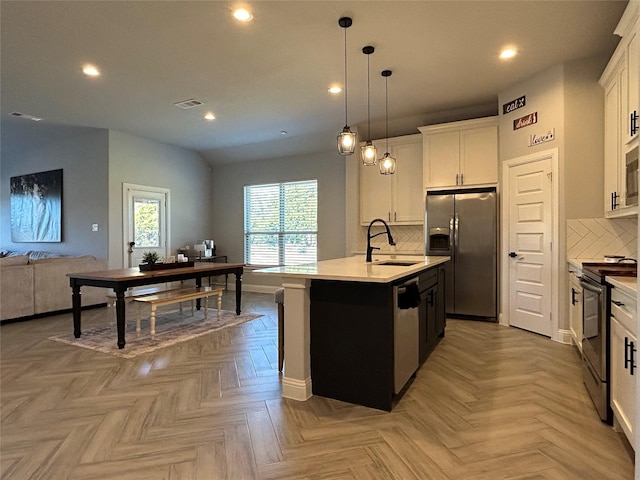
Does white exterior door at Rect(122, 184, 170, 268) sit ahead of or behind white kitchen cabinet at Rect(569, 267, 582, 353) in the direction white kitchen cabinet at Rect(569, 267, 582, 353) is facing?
ahead

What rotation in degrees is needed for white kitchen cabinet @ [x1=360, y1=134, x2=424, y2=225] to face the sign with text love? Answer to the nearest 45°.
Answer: approximately 45° to its left

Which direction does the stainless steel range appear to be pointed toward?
to the viewer's left

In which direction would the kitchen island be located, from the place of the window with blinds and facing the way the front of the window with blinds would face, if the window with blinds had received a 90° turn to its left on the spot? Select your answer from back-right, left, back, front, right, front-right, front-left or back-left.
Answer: front-right

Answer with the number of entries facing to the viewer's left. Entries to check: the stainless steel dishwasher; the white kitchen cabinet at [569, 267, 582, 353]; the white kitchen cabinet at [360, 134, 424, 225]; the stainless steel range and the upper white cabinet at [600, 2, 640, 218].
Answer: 3

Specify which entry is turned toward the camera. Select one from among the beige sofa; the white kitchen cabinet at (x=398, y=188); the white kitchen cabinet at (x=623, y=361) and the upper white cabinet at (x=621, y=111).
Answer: the white kitchen cabinet at (x=398, y=188)

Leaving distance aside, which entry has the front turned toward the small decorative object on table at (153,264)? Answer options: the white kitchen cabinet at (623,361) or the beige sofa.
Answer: the white kitchen cabinet

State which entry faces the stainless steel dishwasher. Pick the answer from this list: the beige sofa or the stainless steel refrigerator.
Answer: the stainless steel refrigerator

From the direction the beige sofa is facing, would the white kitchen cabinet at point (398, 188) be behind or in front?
behind

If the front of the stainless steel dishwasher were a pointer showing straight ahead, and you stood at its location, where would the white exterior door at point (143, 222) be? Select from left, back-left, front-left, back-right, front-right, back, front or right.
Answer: back-left

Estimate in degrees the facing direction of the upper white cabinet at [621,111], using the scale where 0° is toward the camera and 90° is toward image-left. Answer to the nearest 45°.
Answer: approximately 90°
